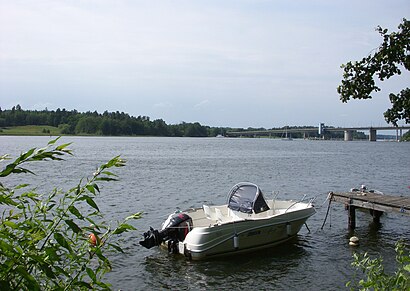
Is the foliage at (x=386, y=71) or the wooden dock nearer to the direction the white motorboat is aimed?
the wooden dock

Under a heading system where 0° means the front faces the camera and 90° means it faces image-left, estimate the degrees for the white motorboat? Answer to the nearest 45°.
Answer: approximately 225°

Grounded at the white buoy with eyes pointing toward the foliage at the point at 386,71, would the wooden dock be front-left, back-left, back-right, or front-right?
back-left

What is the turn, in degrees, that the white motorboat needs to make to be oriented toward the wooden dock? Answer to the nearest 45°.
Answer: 0° — it already faces it

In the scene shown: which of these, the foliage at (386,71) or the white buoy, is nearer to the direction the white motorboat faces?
the white buoy
